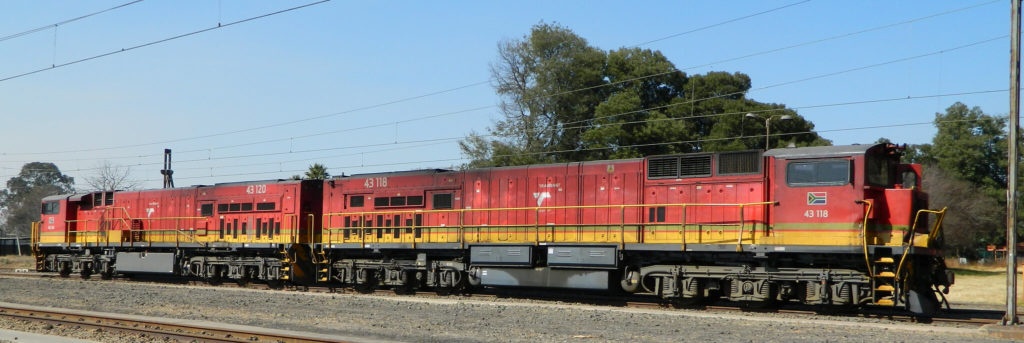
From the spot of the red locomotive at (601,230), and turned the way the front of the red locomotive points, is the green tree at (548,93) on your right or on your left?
on your left

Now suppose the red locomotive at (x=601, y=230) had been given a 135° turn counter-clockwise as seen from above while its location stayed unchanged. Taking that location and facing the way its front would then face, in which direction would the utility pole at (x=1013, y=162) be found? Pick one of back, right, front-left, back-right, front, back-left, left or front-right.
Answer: back-right

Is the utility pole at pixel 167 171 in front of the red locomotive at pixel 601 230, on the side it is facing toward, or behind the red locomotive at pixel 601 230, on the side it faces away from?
behind
